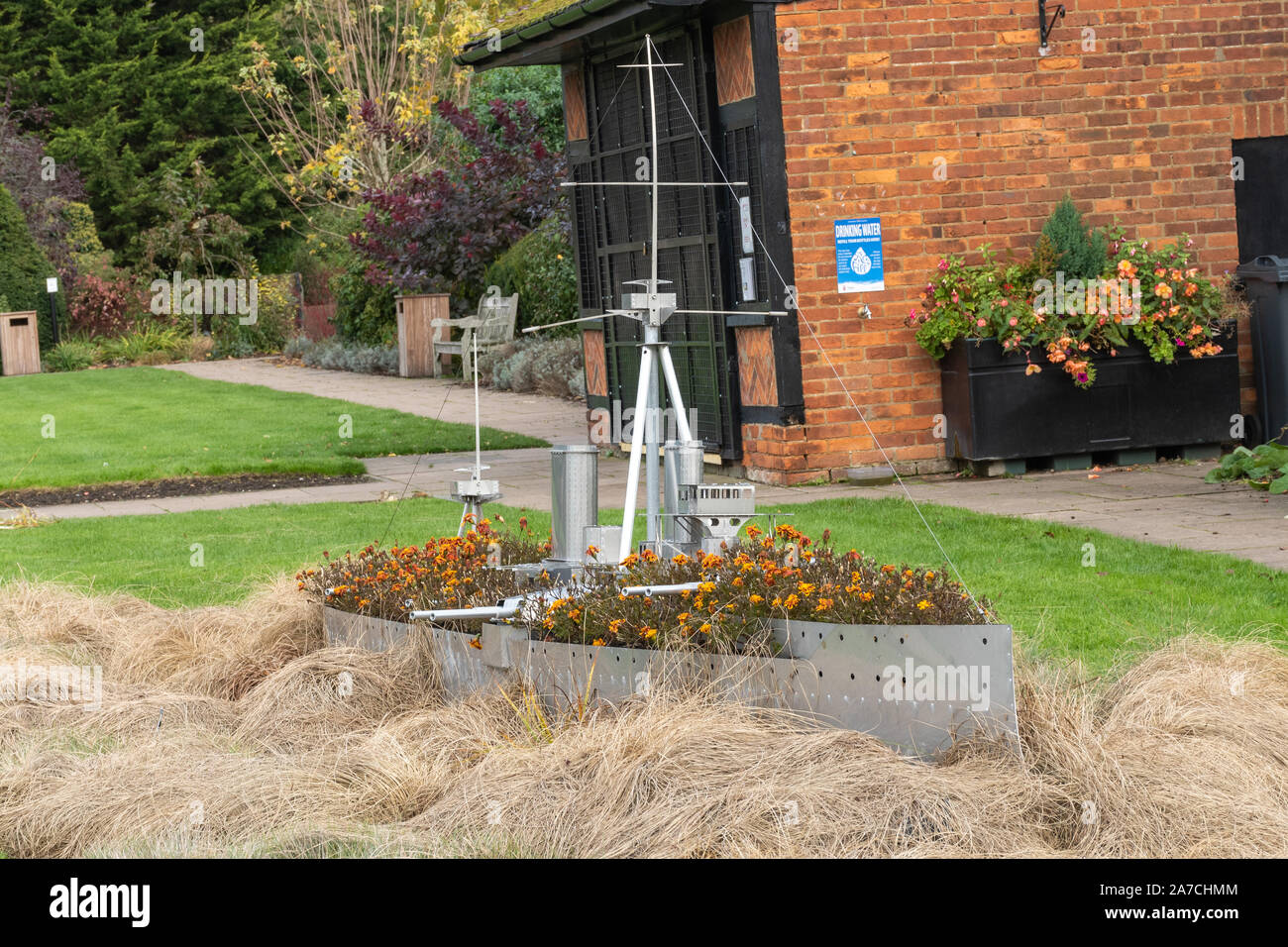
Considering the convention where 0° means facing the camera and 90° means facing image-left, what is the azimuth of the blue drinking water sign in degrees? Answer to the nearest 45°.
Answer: approximately 0°

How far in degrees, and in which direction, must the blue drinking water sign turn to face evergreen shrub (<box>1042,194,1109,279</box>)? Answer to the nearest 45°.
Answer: approximately 90° to its left

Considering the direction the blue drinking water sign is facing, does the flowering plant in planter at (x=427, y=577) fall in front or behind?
in front

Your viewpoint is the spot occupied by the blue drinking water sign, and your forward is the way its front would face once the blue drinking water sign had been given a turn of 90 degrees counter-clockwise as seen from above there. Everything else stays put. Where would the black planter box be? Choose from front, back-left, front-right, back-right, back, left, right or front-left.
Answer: front

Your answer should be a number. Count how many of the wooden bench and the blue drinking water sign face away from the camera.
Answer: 0

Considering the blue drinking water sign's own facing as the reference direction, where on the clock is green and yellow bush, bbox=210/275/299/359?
The green and yellow bush is roughly at 5 o'clock from the blue drinking water sign.

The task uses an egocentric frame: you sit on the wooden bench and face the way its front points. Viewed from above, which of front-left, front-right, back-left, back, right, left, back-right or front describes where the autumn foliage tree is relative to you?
back-right

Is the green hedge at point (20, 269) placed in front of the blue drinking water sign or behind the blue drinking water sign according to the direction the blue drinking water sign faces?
behind

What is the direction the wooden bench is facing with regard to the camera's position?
facing the viewer and to the left of the viewer

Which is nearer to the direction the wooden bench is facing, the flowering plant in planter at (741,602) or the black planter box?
the flowering plant in planter
